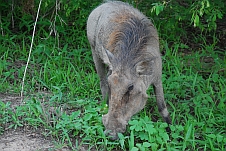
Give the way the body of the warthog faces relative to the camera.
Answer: toward the camera
